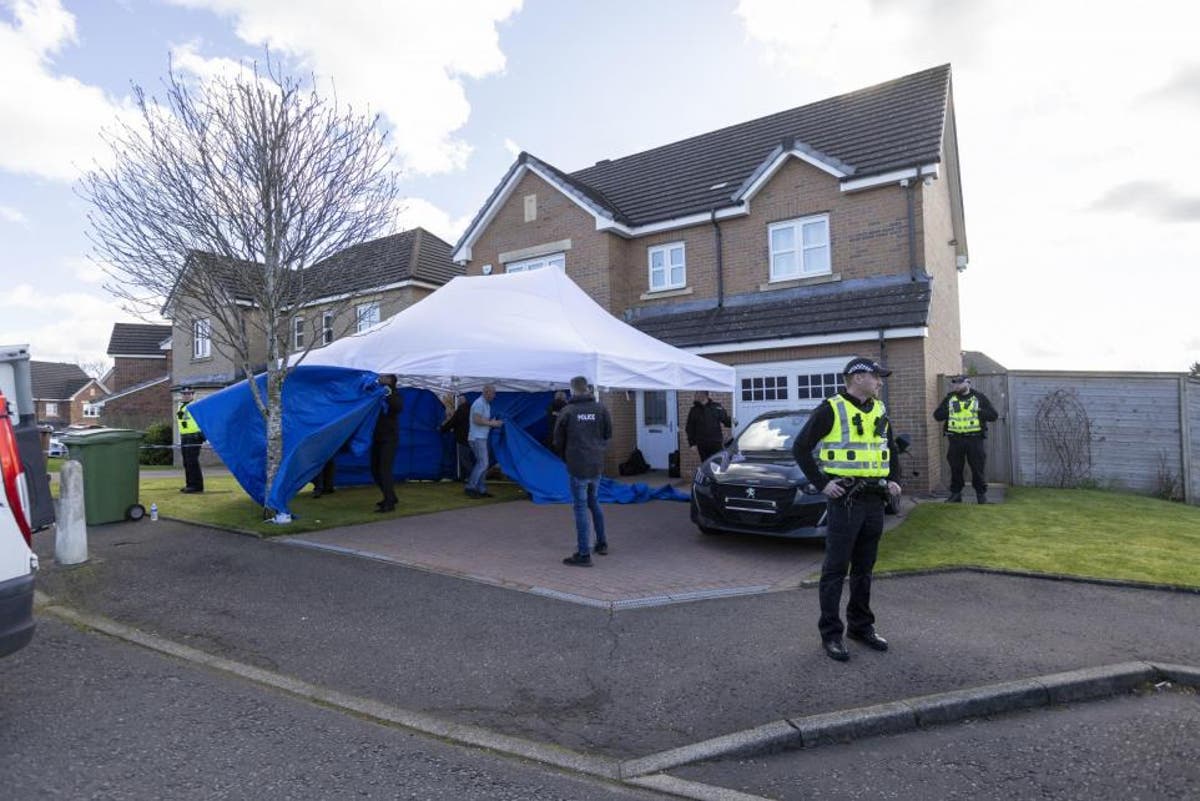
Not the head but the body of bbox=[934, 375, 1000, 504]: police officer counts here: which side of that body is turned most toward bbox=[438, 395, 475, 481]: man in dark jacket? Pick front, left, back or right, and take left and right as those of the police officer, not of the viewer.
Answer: right

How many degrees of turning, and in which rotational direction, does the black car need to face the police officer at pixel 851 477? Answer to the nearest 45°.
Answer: approximately 45° to its left

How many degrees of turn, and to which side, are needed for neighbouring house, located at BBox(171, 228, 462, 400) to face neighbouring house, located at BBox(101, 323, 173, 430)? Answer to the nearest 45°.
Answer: approximately 90° to its right

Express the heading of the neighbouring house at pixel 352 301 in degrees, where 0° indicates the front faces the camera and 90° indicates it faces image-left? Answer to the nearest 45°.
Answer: approximately 45°

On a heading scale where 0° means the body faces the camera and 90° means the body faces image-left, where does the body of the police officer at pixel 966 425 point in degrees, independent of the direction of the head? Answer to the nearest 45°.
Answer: approximately 0°

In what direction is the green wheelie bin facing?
to the viewer's left

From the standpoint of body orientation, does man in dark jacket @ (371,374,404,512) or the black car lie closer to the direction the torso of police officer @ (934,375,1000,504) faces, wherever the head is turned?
the black car

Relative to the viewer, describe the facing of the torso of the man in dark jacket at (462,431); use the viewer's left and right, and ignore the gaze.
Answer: facing to the right of the viewer
